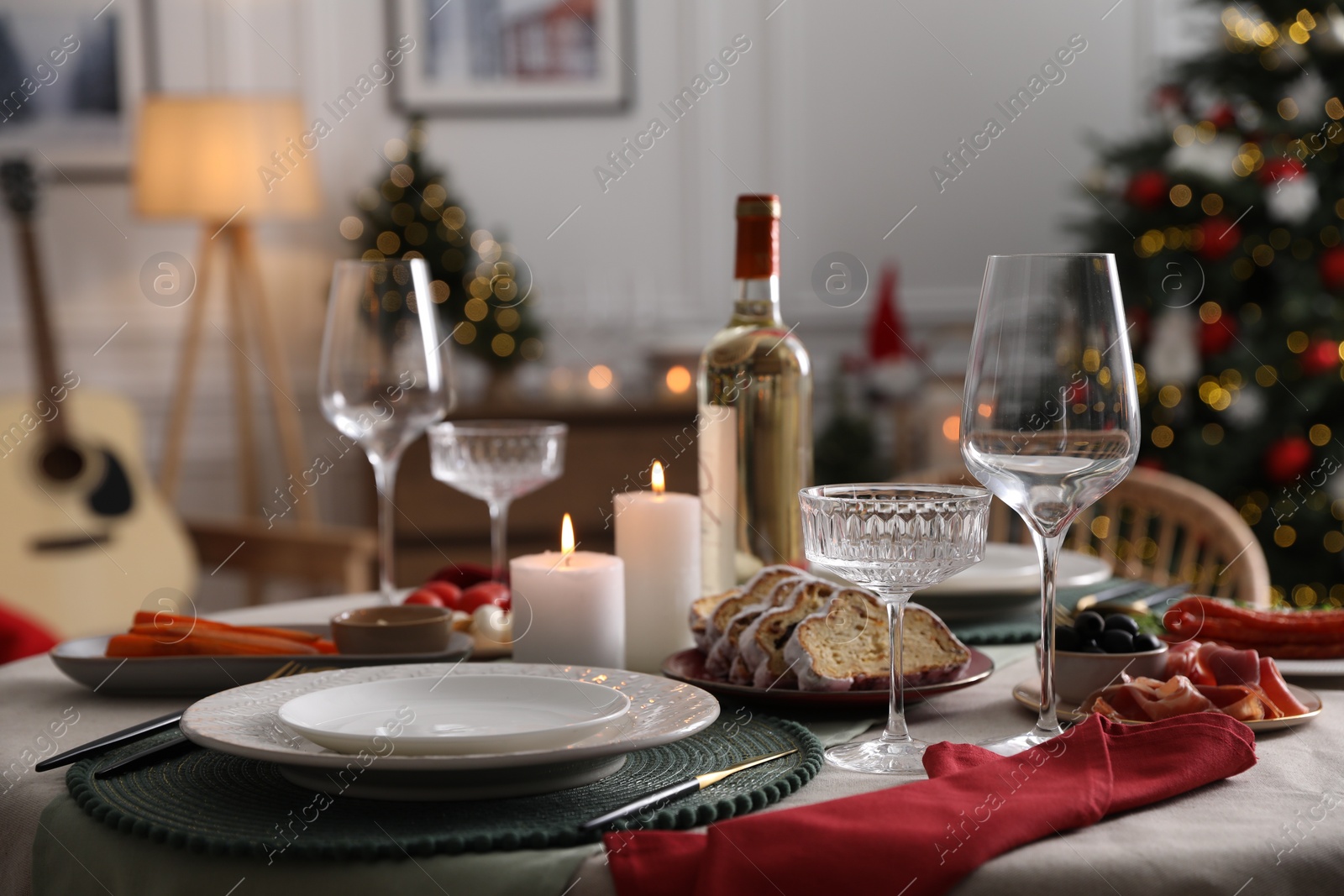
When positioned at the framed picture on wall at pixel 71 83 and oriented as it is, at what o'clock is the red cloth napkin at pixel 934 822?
The red cloth napkin is roughly at 12 o'clock from the framed picture on wall.

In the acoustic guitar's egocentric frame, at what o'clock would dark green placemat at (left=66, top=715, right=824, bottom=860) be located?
The dark green placemat is roughly at 12 o'clock from the acoustic guitar.

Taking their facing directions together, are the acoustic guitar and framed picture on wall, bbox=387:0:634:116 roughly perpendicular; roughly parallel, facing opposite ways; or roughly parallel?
roughly parallel

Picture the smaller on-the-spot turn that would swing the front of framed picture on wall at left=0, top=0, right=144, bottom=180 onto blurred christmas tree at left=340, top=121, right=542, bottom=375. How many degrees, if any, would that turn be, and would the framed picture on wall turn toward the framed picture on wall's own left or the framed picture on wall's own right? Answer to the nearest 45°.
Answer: approximately 45° to the framed picture on wall's own left

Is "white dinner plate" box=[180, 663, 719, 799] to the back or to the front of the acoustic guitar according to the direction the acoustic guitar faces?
to the front

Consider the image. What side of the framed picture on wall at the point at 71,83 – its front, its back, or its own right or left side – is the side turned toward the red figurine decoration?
left

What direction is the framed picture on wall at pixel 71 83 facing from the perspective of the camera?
toward the camera

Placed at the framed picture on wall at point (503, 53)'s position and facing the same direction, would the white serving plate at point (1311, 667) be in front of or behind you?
in front

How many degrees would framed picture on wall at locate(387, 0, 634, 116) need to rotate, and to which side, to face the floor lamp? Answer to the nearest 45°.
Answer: approximately 45° to its right

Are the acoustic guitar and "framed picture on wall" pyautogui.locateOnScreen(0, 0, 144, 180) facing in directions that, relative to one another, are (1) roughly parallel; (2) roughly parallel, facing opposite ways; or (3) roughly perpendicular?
roughly parallel

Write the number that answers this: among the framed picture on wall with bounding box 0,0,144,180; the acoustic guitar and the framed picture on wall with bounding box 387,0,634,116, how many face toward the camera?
3

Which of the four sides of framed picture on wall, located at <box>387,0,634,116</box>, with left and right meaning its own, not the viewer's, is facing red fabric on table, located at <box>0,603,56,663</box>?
front

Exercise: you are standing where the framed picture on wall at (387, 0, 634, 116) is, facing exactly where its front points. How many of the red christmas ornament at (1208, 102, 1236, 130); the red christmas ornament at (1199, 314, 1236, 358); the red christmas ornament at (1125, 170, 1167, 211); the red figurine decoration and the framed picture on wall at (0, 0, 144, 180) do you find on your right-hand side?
1

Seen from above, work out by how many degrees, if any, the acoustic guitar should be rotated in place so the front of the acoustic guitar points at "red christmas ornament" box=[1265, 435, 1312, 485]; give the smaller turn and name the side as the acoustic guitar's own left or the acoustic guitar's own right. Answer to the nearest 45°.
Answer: approximately 90° to the acoustic guitar's own left

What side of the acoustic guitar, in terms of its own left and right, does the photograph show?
front

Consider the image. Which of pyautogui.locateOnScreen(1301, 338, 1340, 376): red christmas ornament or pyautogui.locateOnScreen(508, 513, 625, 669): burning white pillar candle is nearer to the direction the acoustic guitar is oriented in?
the burning white pillar candle
